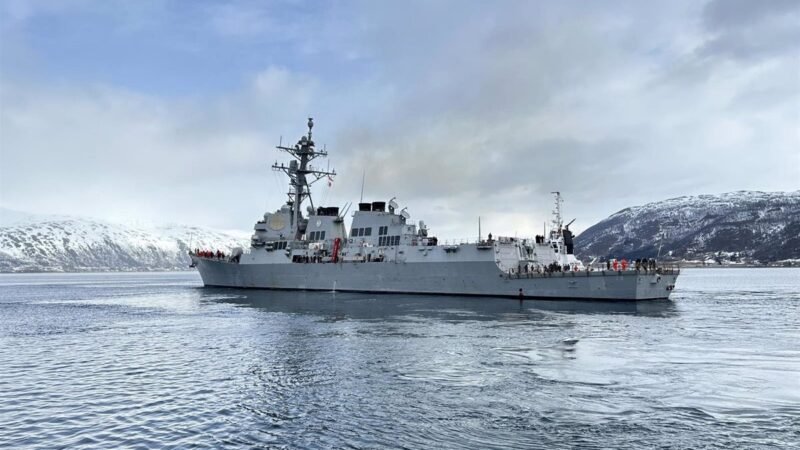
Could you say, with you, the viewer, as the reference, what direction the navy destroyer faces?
facing away from the viewer and to the left of the viewer
